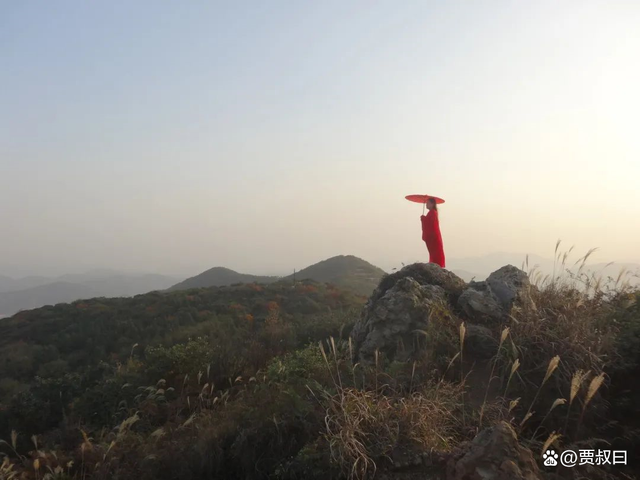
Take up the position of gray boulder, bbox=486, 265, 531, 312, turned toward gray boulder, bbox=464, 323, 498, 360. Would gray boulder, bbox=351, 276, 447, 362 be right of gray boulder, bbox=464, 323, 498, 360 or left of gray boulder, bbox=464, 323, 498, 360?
right

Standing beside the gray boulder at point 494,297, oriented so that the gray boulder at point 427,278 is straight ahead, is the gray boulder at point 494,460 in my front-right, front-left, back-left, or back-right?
back-left

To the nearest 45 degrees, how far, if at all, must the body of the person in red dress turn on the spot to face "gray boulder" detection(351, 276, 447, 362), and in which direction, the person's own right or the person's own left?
approximately 90° to the person's own left

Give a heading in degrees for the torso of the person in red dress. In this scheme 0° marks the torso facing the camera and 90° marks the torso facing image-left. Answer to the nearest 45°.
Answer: approximately 90°

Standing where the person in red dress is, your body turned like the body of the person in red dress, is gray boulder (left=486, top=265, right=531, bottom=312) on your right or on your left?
on your left

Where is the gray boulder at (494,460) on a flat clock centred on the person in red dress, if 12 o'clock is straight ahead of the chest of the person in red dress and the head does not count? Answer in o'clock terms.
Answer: The gray boulder is roughly at 9 o'clock from the person in red dress.
